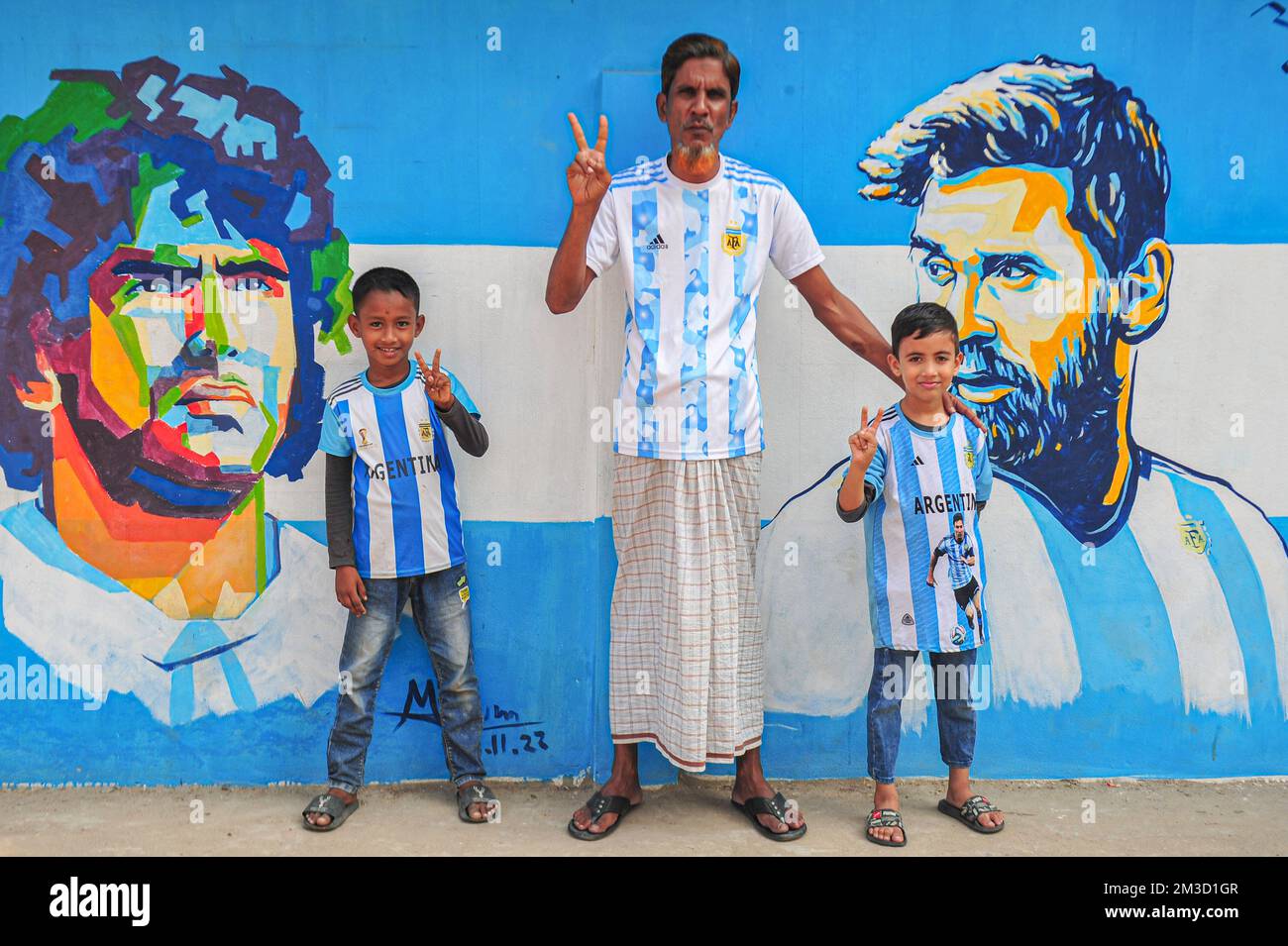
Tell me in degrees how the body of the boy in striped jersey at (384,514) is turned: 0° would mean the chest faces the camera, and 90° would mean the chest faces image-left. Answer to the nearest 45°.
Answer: approximately 0°

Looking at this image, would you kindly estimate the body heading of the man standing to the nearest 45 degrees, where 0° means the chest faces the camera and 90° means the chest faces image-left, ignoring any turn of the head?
approximately 0°

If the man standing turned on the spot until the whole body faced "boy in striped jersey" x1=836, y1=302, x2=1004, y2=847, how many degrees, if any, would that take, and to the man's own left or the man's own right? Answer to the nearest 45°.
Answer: approximately 90° to the man's own left

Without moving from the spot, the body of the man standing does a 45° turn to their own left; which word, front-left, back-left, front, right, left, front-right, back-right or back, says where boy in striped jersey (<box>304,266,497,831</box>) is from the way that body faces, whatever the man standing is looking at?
back-right

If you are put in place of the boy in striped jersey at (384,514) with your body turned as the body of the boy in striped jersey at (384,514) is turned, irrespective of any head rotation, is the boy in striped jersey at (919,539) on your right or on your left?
on your left
